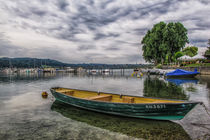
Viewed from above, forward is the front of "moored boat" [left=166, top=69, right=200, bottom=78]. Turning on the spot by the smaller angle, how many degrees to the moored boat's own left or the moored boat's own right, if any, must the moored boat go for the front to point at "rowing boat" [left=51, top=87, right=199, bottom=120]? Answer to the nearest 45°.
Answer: approximately 90° to the moored boat's own left

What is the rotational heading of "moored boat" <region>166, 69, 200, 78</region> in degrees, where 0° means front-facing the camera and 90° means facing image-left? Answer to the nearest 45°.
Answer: approximately 90°
